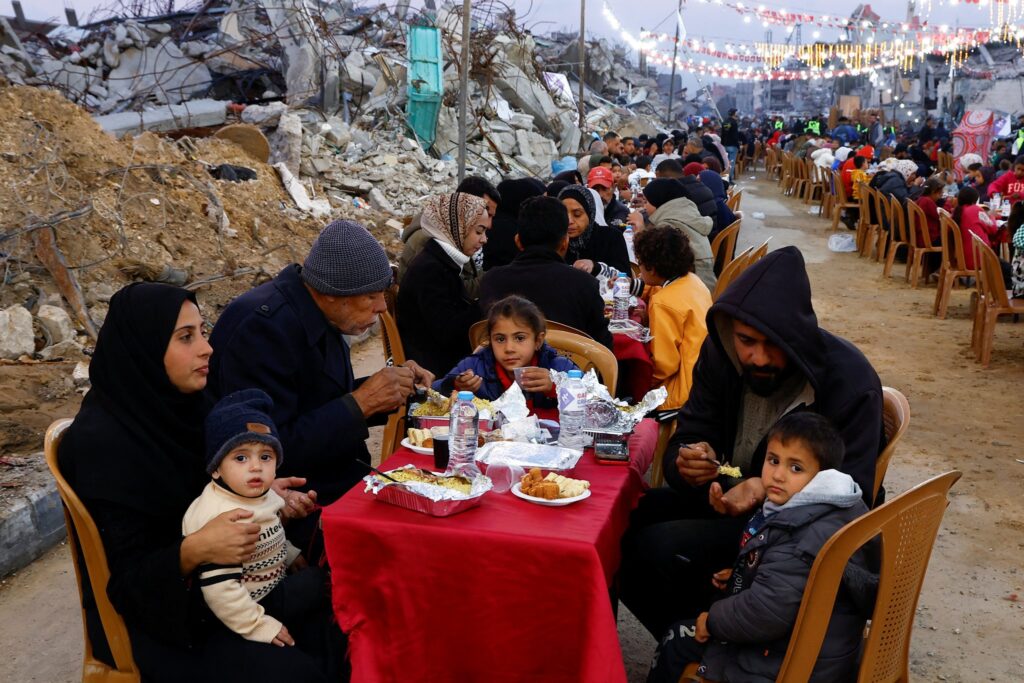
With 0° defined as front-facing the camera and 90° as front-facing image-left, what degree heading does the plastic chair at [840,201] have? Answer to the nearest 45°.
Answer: approximately 270°

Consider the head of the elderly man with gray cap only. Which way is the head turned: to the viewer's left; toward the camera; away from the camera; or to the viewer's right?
to the viewer's right

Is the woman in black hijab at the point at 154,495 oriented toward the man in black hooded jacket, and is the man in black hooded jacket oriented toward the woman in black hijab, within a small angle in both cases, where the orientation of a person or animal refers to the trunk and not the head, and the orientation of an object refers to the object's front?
yes

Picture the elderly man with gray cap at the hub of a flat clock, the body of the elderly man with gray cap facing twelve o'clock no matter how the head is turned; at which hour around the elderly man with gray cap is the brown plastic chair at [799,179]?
The brown plastic chair is roughly at 10 o'clock from the elderly man with gray cap.

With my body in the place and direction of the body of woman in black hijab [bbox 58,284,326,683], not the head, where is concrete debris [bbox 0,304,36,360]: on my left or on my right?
on my left

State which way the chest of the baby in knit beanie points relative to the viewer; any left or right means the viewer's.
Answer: facing the viewer and to the right of the viewer

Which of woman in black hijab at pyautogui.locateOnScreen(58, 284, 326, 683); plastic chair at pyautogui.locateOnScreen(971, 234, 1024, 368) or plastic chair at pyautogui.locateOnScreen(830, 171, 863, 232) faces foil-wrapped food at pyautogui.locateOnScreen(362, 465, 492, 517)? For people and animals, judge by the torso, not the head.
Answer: the woman in black hijab

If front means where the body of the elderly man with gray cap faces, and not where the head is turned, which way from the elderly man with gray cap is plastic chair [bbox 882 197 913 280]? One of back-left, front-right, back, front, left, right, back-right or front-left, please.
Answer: front-left

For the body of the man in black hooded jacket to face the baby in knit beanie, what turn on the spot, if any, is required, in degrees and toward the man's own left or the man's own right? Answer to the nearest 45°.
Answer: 0° — they already face them

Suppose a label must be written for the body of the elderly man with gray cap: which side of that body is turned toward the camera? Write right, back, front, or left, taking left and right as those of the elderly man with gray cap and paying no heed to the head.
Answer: right

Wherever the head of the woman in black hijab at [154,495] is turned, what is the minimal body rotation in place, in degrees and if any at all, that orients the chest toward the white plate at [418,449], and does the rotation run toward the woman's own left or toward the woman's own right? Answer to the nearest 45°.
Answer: approximately 45° to the woman's own left

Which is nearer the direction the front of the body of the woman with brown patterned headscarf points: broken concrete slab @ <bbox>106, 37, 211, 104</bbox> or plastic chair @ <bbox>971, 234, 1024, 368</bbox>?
the plastic chair

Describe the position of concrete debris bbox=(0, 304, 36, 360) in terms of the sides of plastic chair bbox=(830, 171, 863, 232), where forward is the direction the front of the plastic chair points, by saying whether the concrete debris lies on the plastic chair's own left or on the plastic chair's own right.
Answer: on the plastic chair's own right

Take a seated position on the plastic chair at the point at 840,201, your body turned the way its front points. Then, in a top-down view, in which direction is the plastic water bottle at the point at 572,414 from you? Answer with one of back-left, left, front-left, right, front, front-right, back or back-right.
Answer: right

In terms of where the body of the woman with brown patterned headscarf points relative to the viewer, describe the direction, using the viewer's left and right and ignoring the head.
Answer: facing to the right of the viewer

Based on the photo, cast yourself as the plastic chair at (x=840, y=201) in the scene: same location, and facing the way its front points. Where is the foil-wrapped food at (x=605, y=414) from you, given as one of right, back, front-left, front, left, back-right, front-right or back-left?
right

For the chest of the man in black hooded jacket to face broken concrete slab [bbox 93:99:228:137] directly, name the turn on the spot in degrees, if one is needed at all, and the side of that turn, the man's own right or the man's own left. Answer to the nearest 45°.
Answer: approximately 90° to the man's own right
